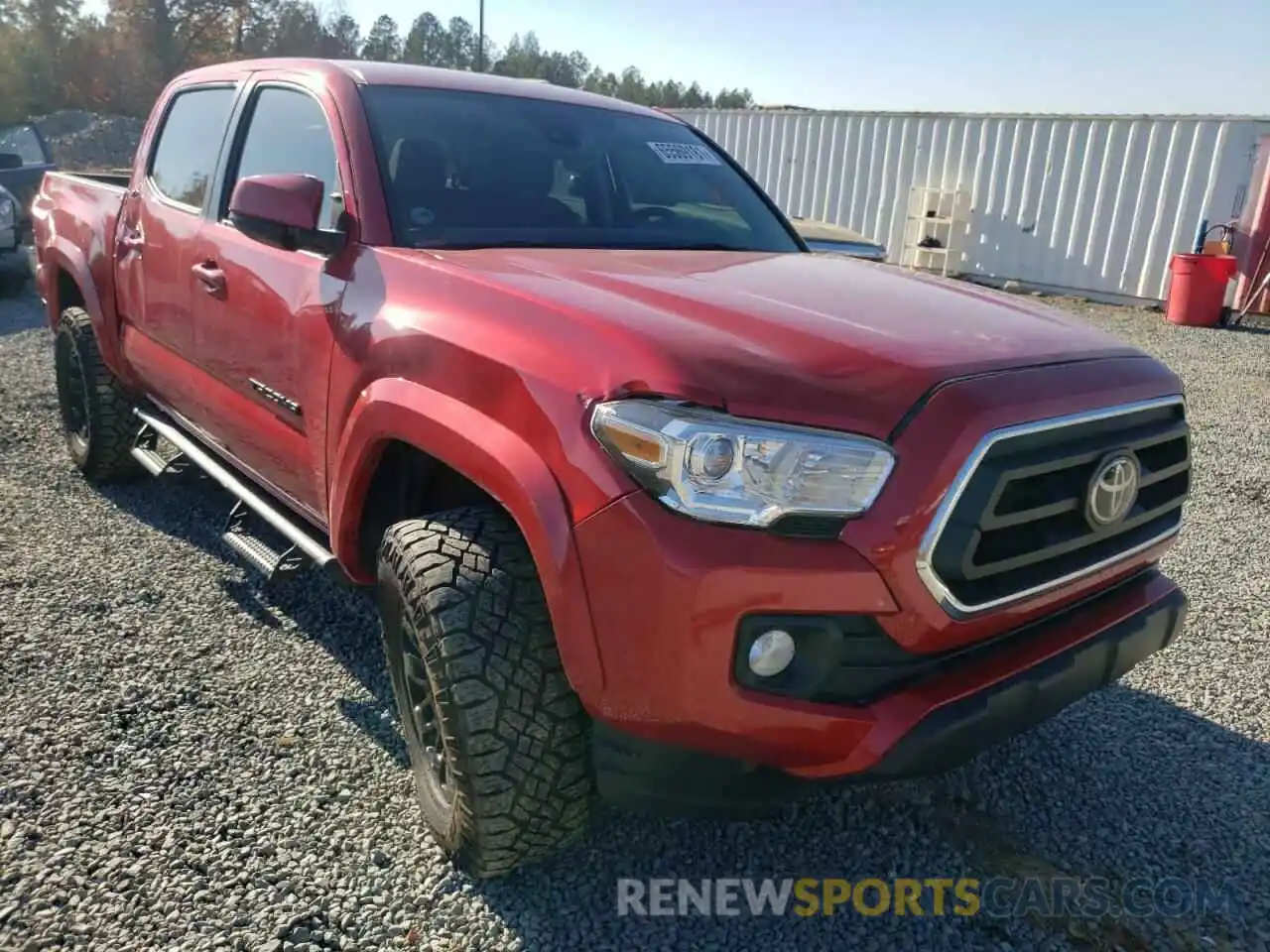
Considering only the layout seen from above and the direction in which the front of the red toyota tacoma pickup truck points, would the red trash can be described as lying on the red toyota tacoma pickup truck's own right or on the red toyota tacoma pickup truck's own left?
on the red toyota tacoma pickup truck's own left

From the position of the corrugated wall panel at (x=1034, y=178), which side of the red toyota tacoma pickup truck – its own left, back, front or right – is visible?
left

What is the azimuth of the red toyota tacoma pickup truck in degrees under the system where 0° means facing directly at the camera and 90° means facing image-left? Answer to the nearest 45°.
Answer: approximately 315°

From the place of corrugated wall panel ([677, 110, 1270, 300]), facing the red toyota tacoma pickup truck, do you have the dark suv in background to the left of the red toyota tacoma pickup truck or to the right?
right

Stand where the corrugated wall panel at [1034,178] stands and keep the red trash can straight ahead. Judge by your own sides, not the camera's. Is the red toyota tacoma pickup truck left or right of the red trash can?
right

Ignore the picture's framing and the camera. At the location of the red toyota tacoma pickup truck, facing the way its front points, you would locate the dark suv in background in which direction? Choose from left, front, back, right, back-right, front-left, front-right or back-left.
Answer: back
